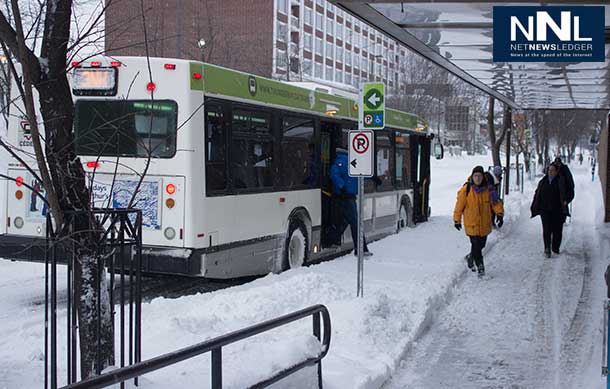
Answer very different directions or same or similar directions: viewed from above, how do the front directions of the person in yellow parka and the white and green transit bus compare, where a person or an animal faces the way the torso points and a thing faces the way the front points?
very different directions

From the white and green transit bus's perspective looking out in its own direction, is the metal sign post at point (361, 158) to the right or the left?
on its right

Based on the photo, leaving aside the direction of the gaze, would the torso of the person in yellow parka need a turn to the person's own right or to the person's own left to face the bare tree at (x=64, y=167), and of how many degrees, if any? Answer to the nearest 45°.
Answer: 0° — they already face it

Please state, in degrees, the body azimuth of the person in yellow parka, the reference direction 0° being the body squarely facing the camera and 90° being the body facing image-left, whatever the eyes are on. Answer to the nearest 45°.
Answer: approximately 0°

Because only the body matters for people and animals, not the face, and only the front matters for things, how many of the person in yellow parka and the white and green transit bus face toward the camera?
1

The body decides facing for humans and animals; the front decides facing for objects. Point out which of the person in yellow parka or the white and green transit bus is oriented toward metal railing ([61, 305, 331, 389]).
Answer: the person in yellow parka

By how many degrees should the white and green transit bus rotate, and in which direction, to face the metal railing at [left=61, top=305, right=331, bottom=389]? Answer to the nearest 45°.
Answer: approximately 135° to its right

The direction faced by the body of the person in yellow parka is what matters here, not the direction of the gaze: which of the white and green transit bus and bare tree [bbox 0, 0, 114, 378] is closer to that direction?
the bare tree

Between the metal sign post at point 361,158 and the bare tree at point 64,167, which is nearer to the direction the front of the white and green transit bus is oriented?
the metal sign post

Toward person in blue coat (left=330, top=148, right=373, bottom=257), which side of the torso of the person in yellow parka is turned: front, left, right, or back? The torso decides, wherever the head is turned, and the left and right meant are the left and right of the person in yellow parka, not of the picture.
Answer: right

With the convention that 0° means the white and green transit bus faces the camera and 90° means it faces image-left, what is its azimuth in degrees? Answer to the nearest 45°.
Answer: approximately 225°
